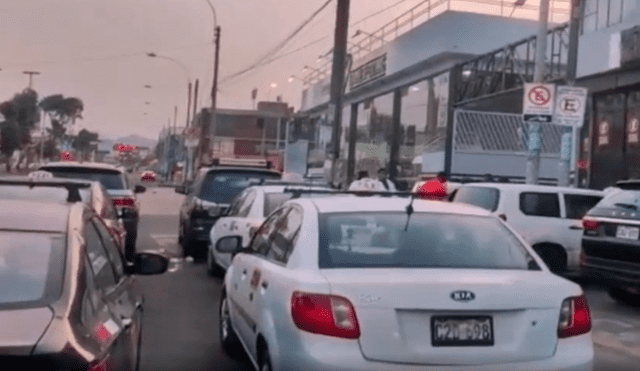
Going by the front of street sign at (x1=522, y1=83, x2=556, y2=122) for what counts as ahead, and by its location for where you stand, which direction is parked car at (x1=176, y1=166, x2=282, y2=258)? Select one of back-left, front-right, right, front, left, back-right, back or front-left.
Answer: front-right

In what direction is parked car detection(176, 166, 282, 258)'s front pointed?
away from the camera

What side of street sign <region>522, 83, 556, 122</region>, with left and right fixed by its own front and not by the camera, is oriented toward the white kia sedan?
front

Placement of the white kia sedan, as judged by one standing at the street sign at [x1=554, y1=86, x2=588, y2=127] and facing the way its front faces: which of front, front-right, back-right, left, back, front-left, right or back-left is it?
front

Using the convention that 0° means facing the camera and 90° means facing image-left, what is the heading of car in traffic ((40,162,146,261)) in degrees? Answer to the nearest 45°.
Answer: approximately 180°

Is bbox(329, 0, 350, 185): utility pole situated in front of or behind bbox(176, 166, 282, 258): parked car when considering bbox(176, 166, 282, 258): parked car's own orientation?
in front

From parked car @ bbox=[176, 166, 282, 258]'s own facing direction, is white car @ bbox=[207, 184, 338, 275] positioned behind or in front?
behind

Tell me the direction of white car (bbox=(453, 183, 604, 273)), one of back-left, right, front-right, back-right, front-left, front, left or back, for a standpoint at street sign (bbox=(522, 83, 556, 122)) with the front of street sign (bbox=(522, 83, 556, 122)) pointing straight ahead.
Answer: front

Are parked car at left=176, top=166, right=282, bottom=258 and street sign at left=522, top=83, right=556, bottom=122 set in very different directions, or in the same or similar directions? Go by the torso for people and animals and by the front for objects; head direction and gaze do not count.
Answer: very different directions

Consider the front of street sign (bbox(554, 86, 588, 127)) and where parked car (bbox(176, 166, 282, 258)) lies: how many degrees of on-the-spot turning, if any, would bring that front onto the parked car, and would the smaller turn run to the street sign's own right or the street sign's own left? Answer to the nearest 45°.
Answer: approximately 45° to the street sign's own right

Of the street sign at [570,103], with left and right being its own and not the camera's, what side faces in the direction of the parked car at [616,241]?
front

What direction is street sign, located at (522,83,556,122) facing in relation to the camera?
toward the camera

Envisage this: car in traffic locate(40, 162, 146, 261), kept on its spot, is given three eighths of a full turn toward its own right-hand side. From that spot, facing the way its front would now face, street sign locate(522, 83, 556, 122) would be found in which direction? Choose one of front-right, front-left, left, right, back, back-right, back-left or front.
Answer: front-left

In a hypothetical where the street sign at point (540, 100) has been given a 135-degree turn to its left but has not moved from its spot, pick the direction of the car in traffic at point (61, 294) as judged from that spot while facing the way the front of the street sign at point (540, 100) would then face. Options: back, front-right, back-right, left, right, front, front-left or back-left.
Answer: back-right

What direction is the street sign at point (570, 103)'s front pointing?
toward the camera

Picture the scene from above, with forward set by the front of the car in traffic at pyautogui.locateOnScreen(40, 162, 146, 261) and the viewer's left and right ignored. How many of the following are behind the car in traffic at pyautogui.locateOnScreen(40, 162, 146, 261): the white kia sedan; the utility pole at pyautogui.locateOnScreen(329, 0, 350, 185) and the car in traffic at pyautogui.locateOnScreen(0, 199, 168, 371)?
2

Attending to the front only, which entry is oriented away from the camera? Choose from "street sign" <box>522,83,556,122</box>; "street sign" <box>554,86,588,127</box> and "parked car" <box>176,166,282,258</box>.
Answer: the parked car
